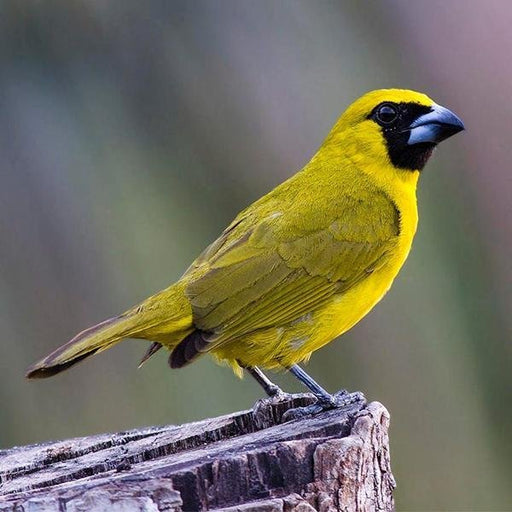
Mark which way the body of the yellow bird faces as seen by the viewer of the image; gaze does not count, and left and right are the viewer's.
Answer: facing to the right of the viewer
